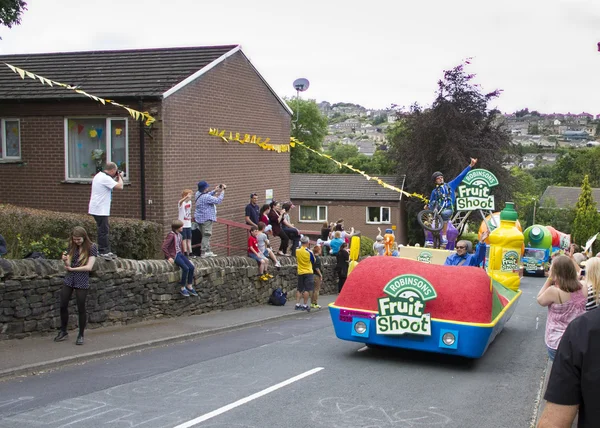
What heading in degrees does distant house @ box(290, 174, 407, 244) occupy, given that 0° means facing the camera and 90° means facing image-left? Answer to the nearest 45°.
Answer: approximately 0°

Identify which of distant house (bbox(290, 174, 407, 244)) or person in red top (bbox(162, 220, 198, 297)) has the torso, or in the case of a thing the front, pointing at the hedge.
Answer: the distant house

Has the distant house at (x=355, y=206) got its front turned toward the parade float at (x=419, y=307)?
yes

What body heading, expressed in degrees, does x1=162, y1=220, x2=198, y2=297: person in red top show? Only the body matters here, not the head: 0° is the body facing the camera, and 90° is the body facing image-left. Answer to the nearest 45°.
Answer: approximately 315°

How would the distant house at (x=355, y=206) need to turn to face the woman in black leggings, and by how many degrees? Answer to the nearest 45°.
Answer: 0° — it already faces them

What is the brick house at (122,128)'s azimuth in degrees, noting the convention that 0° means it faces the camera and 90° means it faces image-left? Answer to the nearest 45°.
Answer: approximately 45°

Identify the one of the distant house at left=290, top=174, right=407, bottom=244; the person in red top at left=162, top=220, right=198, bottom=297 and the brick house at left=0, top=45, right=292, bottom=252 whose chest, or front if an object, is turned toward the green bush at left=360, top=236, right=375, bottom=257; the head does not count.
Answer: the distant house

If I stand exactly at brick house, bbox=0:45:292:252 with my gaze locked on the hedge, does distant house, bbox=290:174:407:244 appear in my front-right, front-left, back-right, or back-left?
back-left

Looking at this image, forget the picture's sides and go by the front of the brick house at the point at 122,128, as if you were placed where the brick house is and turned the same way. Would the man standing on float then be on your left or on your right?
on your left

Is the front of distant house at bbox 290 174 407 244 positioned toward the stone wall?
yes

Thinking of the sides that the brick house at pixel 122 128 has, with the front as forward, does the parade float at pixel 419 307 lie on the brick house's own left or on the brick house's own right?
on the brick house's own left
